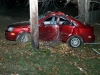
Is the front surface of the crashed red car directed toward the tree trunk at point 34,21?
no

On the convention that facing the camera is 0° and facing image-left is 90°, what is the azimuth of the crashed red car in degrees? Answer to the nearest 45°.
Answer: approximately 90°

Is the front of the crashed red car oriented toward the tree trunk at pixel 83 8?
no
